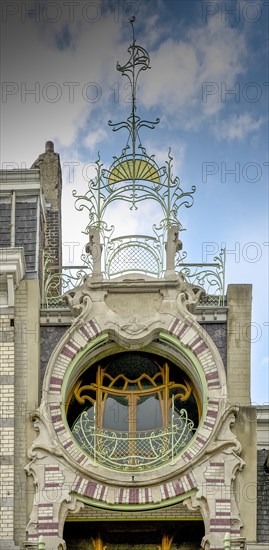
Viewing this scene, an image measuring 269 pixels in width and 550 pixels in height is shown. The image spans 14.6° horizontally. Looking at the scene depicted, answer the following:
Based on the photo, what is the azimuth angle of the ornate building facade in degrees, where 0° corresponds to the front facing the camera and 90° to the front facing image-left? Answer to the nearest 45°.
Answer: approximately 0°
